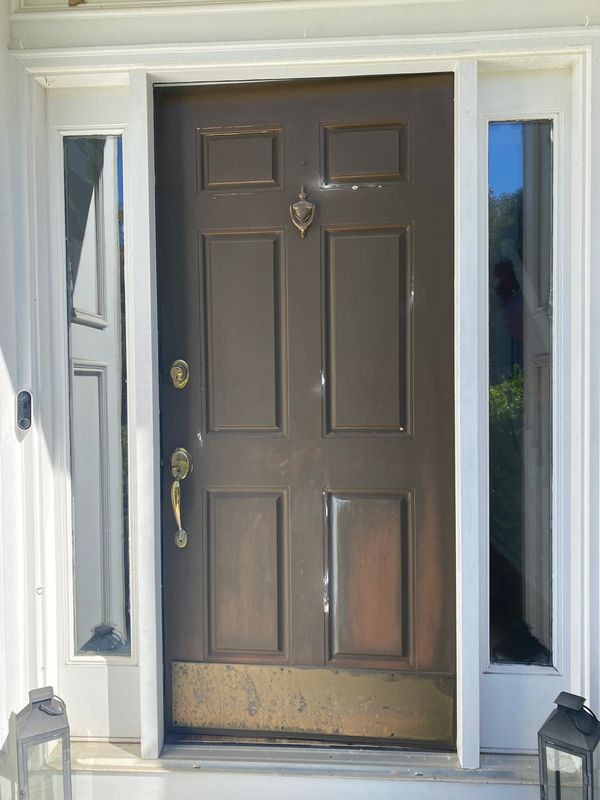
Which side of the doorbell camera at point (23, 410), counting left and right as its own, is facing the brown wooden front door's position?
left

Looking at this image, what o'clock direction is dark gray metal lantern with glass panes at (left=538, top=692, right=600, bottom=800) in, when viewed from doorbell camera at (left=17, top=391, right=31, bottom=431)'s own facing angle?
The dark gray metal lantern with glass panes is roughly at 10 o'clock from the doorbell camera.

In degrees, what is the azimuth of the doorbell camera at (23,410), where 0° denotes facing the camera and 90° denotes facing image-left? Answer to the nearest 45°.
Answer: approximately 0°

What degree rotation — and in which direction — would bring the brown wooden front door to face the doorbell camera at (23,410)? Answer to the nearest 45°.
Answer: approximately 90° to its right

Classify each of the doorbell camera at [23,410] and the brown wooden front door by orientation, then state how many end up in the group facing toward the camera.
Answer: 2
